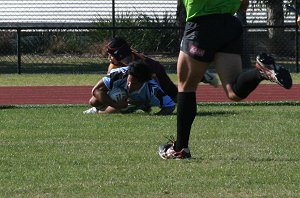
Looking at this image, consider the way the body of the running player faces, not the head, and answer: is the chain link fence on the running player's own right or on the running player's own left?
on the running player's own right

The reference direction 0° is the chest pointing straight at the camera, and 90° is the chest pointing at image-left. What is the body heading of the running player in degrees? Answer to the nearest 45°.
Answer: approximately 90°
